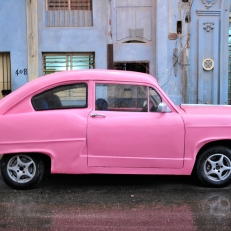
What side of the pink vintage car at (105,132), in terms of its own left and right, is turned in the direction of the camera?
right
